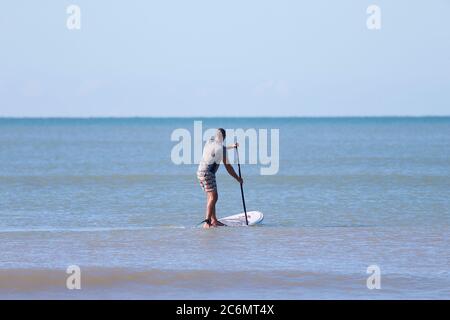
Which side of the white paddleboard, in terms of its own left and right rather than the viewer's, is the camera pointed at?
right
